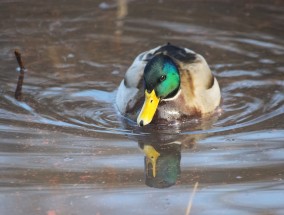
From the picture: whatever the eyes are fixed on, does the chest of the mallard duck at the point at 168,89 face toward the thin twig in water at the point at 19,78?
no

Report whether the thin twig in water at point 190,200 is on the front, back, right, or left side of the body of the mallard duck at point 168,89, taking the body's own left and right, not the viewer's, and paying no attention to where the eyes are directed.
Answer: front

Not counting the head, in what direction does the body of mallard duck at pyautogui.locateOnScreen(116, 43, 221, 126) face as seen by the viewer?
toward the camera

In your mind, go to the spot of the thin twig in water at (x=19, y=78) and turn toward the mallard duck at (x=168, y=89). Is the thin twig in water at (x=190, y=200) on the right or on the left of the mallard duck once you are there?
right
